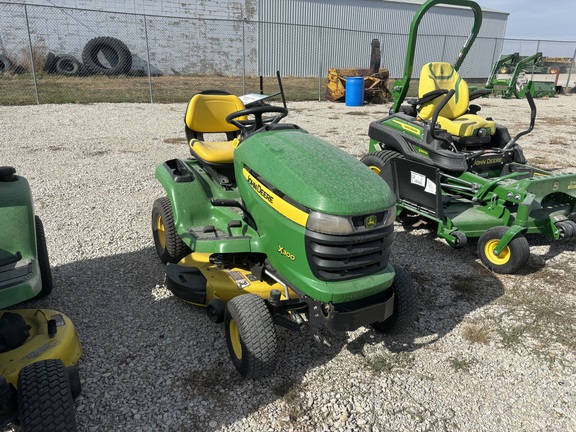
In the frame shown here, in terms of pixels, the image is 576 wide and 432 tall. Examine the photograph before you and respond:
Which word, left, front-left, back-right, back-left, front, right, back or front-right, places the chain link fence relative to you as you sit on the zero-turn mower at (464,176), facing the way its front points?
back

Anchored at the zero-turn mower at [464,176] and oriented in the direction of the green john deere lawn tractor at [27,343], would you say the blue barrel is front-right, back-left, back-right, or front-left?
back-right

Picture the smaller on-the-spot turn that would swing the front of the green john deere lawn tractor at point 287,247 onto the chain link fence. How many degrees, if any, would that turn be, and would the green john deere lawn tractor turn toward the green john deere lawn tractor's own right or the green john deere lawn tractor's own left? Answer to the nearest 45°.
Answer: approximately 135° to the green john deere lawn tractor's own left

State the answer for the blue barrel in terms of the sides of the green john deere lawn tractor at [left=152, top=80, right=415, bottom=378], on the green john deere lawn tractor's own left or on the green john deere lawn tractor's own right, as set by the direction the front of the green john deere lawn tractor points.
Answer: on the green john deere lawn tractor's own left

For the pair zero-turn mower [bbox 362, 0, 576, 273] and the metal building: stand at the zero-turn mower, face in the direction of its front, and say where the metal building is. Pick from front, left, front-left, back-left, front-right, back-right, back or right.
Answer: back

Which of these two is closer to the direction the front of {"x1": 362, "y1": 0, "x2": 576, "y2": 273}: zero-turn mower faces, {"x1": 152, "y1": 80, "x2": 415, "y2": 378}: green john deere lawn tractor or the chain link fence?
the green john deere lawn tractor

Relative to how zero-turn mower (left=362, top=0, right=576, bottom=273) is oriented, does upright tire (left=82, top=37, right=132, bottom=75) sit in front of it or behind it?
behind

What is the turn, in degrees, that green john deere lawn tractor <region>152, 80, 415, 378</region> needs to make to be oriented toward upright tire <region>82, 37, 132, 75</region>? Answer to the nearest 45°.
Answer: approximately 135° to its left

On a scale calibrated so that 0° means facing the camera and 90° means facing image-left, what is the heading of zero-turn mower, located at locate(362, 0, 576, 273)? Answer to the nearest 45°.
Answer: approximately 315°

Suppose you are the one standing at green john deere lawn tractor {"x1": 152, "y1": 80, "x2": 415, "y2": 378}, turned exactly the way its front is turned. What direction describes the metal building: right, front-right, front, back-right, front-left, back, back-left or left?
back-left
